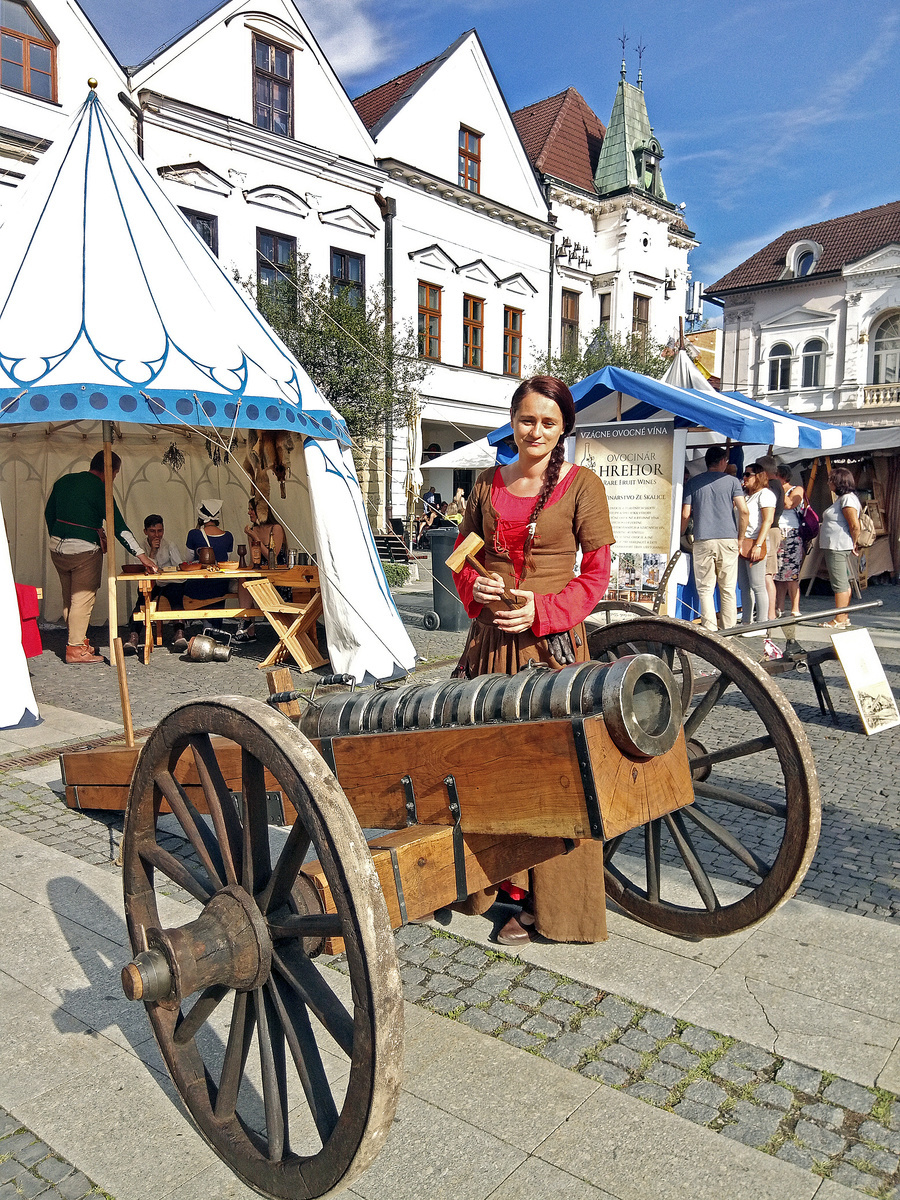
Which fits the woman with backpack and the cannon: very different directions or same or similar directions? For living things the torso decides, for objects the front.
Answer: very different directions

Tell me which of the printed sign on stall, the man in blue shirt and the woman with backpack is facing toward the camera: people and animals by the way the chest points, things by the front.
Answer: the printed sign on stall

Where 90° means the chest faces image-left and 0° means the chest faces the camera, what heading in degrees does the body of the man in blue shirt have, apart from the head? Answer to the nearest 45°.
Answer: approximately 180°

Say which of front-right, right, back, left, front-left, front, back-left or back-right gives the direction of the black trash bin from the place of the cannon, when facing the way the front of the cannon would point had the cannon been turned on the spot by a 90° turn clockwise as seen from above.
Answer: back-right

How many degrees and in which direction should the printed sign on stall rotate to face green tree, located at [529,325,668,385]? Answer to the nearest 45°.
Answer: approximately 180°

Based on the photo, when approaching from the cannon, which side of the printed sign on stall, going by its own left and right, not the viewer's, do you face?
front

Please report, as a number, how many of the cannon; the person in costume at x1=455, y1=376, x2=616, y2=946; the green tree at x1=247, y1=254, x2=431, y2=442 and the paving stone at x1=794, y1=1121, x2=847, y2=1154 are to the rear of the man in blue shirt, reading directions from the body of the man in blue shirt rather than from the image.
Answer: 3

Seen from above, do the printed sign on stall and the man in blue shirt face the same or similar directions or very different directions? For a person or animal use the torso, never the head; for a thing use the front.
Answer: very different directions
